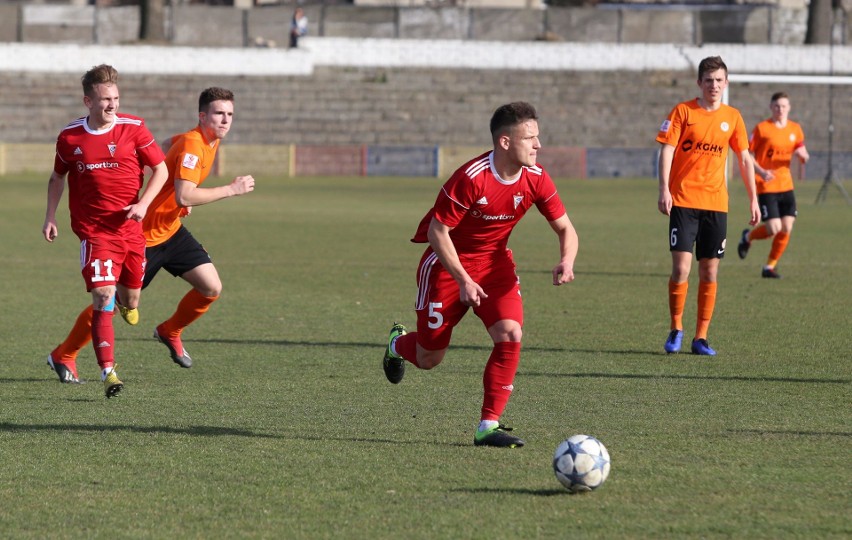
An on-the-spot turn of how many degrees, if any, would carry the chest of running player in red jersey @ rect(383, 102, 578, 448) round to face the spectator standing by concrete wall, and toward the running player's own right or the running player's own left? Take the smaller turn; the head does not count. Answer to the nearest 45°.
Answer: approximately 135° to the running player's own left

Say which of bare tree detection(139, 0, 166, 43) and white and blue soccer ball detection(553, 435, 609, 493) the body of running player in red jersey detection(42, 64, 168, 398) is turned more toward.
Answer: the white and blue soccer ball

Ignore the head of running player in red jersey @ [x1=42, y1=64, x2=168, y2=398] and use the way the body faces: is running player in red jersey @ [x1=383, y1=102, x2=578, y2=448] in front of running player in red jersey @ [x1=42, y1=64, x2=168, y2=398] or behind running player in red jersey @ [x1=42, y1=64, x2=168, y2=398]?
in front

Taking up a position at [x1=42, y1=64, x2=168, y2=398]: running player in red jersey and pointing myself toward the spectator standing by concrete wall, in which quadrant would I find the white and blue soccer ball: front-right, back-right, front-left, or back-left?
back-right

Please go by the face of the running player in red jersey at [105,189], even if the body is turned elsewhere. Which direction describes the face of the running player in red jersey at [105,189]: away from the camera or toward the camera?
toward the camera

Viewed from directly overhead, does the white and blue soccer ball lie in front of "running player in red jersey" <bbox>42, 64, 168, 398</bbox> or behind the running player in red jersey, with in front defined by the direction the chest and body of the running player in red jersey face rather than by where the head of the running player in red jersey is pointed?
in front

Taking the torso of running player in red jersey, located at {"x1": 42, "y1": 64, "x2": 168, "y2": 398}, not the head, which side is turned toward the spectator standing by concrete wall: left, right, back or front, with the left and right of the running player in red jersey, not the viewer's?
back

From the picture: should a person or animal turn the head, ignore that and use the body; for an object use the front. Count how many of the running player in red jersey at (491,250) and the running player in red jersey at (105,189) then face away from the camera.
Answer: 0

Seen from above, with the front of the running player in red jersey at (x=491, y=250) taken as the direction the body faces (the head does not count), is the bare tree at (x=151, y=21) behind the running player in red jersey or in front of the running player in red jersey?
behind

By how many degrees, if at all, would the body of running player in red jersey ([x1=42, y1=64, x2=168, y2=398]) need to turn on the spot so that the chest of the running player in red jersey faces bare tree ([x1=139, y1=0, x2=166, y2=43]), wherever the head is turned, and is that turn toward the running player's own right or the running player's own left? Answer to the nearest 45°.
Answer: approximately 180°

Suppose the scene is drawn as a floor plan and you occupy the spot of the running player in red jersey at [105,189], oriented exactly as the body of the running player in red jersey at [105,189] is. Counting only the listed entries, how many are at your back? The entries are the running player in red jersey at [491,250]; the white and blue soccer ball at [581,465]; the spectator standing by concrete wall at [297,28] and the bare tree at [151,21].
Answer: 2

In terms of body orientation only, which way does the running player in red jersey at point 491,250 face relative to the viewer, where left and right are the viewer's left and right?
facing the viewer and to the right of the viewer

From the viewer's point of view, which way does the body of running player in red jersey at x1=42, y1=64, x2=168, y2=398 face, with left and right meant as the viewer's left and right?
facing the viewer
